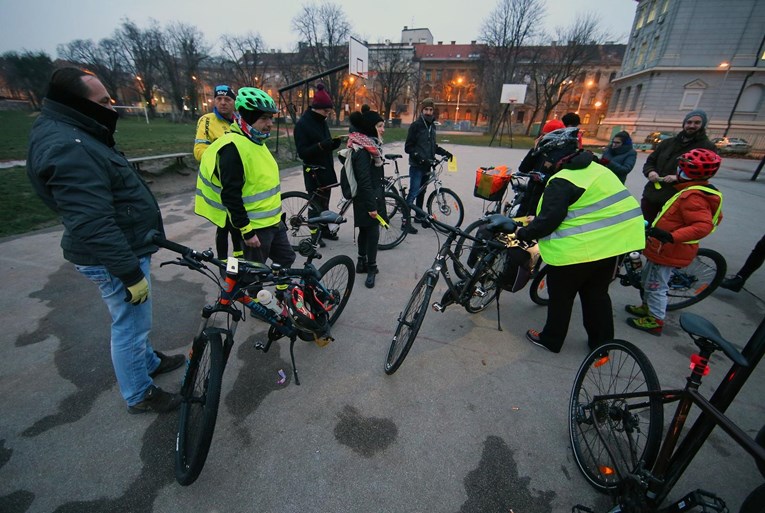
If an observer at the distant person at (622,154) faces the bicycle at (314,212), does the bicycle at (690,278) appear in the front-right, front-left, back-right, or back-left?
front-left

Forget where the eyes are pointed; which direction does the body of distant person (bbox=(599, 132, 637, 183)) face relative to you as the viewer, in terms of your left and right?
facing the viewer and to the left of the viewer

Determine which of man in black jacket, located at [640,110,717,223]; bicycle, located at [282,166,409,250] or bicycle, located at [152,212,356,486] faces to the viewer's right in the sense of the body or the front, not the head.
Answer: bicycle, located at [282,166,409,250]

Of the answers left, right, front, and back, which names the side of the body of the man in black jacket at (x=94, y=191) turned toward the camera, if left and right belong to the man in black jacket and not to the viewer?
right

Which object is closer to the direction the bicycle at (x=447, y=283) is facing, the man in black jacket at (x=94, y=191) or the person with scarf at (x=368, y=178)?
the man in black jacket

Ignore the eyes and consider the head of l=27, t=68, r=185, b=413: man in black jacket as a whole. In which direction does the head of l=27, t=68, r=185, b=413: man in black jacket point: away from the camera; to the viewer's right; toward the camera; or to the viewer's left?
to the viewer's right

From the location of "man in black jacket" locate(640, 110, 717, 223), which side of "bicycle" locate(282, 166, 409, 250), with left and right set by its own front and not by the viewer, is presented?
front

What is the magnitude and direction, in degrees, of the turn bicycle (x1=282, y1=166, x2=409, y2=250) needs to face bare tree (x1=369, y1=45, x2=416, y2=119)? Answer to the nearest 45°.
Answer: approximately 90° to its left

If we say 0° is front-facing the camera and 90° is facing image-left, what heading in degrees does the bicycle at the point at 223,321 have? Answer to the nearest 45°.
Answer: approximately 45°

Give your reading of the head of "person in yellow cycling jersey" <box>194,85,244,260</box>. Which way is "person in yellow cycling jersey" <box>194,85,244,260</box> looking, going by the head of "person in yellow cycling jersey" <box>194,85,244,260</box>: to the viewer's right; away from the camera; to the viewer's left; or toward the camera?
toward the camera

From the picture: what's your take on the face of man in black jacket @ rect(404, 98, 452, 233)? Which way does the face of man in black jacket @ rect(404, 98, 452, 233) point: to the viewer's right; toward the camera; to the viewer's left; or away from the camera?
toward the camera

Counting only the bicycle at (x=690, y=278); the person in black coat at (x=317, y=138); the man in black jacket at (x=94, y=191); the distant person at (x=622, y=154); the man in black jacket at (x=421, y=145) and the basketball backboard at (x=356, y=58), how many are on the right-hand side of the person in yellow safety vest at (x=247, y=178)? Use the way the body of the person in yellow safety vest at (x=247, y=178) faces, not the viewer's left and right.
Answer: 1

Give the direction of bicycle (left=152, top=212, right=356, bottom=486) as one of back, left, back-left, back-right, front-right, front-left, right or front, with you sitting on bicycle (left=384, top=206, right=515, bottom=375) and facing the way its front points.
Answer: front
